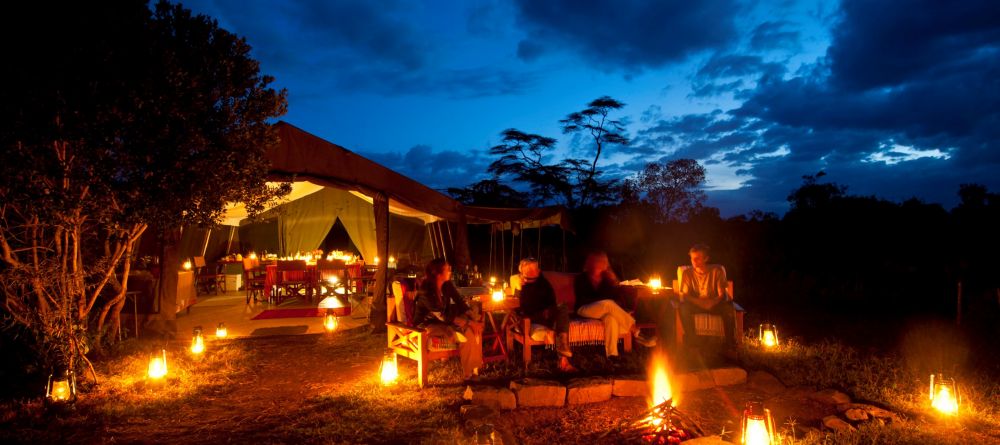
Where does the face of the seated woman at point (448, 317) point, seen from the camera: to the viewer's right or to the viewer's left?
to the viewer's right

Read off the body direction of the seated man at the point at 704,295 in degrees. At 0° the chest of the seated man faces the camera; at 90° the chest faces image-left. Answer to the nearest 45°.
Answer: approximately 0°

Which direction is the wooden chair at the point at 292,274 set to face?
away from the camera

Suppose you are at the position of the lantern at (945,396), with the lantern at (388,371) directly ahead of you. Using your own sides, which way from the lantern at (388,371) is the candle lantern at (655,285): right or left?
right

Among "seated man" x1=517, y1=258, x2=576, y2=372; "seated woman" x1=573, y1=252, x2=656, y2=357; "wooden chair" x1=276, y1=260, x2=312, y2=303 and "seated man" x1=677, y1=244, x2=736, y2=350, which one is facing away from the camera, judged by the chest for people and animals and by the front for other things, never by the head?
the wooden chair

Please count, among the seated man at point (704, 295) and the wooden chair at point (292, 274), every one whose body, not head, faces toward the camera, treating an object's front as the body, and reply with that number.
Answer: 1

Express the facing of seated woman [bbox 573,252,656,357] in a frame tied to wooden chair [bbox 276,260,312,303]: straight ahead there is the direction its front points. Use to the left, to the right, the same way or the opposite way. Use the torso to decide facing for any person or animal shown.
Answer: the opposite way
